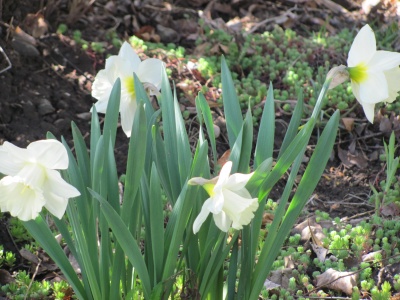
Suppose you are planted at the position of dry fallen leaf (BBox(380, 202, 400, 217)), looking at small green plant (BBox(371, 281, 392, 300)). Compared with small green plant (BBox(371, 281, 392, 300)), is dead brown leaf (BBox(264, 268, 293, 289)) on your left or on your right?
right

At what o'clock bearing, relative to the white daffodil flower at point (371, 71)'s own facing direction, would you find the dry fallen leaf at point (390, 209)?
The dry fallen leaf is roughly at 11 o'clock from the white daffodil flower.
